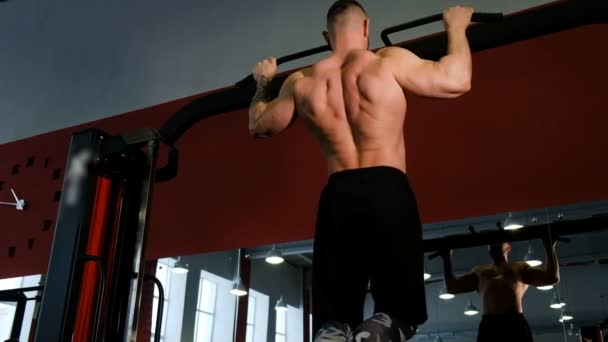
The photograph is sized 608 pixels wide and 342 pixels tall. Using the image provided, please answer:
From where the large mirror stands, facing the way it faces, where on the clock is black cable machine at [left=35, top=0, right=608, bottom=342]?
The black cable machine is roughly at 12 o'clock from the large mirror.

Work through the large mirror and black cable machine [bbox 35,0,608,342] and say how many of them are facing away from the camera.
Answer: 0

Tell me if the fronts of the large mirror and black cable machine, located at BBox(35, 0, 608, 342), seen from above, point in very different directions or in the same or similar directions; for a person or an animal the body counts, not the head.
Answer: same or similar directions

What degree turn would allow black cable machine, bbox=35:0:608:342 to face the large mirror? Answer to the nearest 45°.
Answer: approximately 180°

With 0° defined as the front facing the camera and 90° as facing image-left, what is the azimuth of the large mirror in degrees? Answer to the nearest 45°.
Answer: approximately 45°

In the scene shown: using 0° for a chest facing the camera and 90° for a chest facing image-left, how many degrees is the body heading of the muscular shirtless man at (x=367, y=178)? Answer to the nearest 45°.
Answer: approximately 180°

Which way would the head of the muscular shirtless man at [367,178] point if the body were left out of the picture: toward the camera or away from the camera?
away from the camera

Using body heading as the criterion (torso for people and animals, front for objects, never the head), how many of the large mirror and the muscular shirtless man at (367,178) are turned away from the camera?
1
